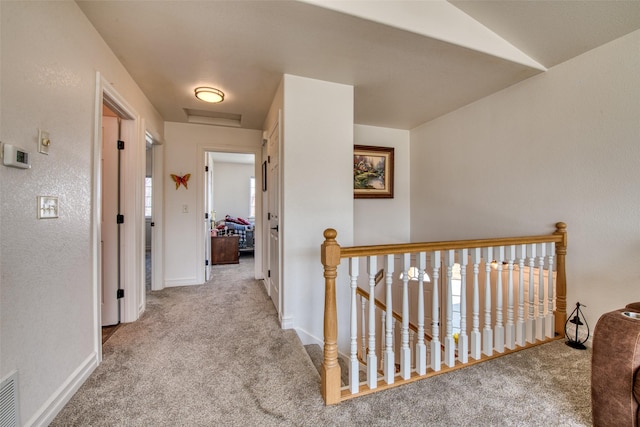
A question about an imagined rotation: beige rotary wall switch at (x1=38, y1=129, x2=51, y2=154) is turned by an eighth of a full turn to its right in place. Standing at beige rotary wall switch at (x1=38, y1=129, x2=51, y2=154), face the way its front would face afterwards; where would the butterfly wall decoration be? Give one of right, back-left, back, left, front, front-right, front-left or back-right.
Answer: back-left

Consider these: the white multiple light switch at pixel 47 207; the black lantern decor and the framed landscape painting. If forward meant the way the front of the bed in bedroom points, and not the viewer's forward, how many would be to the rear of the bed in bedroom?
0

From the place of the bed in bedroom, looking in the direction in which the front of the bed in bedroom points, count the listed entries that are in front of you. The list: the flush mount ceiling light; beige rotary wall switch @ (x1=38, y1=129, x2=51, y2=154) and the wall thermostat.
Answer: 3

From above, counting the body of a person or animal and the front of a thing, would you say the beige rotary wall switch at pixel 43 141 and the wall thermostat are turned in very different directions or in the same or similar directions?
same or similar directions

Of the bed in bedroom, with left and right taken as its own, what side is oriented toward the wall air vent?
front

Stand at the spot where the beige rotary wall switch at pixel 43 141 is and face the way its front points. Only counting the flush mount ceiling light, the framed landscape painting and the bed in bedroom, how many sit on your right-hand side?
0

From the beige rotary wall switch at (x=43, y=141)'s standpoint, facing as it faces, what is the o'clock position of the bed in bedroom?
The bed in bedroom is roughly at 9 o'clock from the beige rotary wall switch.

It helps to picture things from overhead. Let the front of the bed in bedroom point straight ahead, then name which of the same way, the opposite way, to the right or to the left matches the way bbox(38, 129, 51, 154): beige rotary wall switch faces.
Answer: to the left

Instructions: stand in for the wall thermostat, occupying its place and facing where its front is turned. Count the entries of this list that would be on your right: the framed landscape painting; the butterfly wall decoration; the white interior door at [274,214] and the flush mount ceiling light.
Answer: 0

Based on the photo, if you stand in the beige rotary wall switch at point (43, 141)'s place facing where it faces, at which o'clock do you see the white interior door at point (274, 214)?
The white interior door is roughly at 10 o'clock from the beige rotary wall switch.

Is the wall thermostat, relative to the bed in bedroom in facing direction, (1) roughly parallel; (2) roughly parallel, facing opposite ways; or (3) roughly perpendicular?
roughly perpendicular

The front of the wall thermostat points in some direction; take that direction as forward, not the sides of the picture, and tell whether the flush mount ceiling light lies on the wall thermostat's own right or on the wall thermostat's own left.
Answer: on the wall thermostat's own left

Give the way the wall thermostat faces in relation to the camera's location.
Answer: facing the viewer and to the right of the viewer

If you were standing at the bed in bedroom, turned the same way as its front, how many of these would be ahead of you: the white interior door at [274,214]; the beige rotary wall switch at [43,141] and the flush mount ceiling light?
3

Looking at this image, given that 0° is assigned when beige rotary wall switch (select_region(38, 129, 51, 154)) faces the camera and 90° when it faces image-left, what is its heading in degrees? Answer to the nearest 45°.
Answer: approximately 315°
